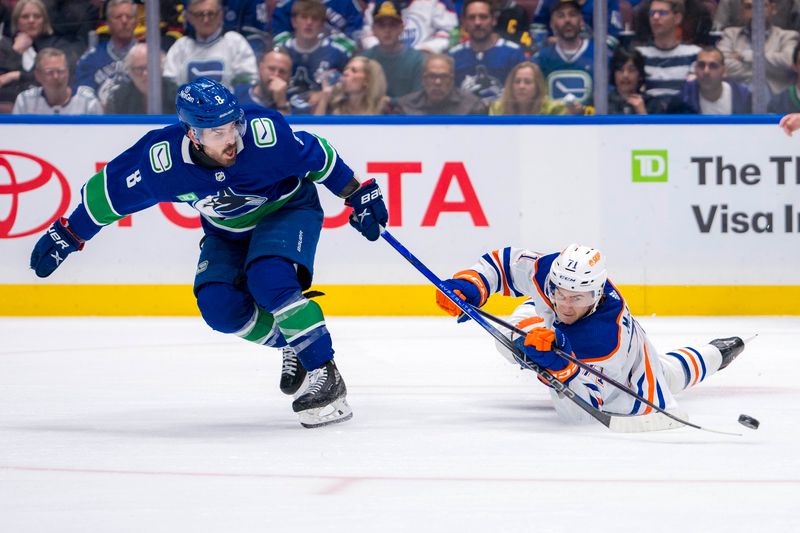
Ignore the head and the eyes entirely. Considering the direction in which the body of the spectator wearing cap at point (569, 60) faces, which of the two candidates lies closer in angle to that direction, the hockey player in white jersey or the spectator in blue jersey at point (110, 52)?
the hockey player in white jersey

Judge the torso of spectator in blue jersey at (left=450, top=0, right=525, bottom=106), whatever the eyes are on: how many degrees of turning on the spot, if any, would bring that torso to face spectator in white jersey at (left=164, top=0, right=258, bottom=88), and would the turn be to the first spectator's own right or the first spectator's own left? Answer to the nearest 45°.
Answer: approximately 90° to the first spectator's own right

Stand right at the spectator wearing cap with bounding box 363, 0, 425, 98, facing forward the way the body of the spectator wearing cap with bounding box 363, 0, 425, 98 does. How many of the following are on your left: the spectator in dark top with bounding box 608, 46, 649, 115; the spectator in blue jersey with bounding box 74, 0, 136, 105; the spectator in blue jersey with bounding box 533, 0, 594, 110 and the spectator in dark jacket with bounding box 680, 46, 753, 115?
3

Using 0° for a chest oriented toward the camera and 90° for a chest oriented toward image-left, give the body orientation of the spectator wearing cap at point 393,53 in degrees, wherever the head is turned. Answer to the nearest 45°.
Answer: approximately 0°

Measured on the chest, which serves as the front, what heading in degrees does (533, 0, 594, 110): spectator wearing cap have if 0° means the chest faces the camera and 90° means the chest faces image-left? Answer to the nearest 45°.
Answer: approximately 0°
